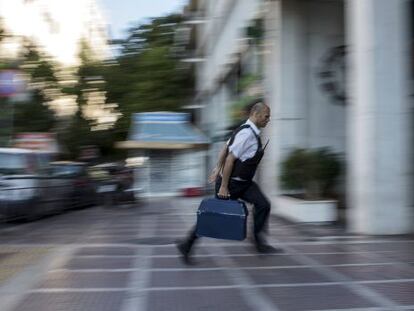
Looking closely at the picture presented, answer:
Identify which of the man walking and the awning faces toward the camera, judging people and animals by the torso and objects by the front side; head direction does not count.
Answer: the awning

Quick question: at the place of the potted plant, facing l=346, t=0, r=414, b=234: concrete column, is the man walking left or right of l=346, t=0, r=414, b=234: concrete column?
right

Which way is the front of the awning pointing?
toward the camera

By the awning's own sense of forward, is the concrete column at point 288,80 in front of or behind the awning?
in front

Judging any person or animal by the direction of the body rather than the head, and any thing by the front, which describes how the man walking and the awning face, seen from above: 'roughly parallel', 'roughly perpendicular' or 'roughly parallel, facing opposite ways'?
roughly perpendicular

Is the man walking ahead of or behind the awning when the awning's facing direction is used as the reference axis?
ahead

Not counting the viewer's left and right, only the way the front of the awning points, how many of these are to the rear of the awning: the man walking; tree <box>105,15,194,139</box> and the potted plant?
1
